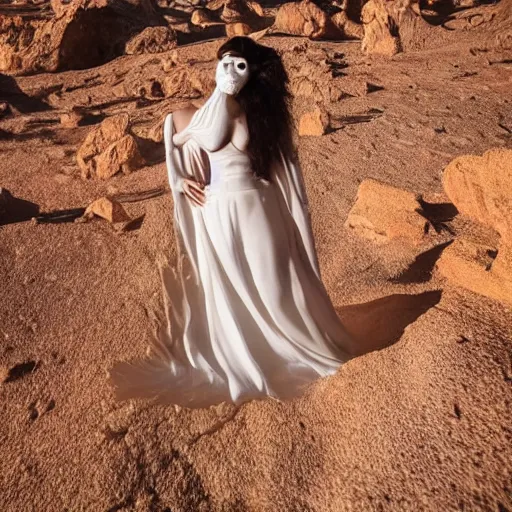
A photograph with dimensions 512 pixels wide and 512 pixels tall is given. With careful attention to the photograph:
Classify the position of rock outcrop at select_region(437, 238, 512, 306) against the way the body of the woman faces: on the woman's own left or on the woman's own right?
on the woman's own left

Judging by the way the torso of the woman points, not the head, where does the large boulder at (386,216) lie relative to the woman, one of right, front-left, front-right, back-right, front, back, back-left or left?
back-left

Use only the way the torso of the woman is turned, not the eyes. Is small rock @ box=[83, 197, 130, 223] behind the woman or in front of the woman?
behind

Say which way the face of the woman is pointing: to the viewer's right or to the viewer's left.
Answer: to the viewer's left

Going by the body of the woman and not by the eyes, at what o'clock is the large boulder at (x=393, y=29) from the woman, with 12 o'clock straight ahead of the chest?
The large boulder is roughly at 7 o'clock from the woman.

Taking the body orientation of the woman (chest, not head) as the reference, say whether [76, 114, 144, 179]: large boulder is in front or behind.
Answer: behind

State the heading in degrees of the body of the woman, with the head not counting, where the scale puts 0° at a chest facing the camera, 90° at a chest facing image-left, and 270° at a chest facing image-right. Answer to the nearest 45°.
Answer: approximately 0°

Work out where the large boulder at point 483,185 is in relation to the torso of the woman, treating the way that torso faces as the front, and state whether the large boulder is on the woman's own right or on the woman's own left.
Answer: on the woman's own left

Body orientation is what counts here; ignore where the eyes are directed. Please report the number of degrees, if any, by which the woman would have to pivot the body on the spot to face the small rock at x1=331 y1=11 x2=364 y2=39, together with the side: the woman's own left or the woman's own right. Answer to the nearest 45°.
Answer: approximately 180°

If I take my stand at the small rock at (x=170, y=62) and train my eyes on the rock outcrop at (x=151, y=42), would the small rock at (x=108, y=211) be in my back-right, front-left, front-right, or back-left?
back-left

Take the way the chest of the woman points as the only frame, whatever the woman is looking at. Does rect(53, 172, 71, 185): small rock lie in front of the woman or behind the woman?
behind

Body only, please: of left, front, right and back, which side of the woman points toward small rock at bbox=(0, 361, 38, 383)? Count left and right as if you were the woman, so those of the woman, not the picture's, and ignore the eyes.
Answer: right

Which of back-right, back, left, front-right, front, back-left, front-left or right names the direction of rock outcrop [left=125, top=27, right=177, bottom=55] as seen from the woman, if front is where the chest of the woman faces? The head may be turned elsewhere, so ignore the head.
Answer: back
